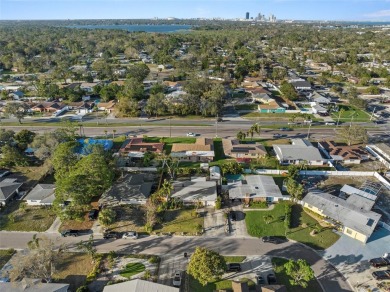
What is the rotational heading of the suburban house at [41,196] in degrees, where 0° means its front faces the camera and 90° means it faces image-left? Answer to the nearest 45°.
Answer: approximately 0°

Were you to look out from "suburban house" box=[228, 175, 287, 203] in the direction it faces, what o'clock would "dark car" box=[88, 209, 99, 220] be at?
The dark car is roughly at 2 o'clock from the suburban house.

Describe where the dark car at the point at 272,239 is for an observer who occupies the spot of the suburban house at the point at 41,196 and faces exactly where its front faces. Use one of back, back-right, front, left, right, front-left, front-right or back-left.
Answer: front-left

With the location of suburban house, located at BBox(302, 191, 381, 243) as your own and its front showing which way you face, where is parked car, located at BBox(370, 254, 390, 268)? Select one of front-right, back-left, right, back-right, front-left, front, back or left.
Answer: left

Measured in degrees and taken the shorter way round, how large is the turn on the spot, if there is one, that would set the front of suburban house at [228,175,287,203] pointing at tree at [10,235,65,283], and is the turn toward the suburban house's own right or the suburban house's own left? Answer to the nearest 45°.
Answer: approximately 45° to the suburban house's own right

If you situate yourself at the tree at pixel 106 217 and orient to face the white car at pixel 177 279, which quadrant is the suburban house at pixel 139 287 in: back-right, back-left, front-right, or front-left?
front-right

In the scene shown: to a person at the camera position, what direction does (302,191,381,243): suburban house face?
facing the viewer and to the left of the viewer

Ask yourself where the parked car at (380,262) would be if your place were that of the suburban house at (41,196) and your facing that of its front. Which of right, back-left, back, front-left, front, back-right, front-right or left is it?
front-left

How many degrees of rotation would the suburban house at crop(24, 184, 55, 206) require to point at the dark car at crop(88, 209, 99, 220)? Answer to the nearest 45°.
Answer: approximately 45° to its left

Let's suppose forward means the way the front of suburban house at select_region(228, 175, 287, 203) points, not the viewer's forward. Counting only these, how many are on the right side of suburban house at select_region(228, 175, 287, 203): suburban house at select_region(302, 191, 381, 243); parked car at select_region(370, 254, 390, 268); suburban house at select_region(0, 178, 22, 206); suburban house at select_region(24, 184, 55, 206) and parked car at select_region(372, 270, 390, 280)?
2

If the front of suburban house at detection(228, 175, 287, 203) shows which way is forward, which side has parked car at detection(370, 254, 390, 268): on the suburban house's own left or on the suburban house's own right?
on the suburban house's own left

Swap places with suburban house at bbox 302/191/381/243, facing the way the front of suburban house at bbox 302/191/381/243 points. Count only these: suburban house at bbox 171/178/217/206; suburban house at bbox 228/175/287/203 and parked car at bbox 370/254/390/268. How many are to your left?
1

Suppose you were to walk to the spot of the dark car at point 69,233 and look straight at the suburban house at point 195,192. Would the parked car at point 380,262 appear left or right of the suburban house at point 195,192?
right

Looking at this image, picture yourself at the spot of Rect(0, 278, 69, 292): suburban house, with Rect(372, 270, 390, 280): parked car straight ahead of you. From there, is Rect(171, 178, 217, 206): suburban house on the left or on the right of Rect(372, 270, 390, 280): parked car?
left

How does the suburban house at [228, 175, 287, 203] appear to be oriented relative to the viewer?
toward the camera

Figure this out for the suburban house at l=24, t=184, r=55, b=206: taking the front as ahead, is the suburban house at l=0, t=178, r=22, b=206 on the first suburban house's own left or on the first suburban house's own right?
on the first suburban house's own right

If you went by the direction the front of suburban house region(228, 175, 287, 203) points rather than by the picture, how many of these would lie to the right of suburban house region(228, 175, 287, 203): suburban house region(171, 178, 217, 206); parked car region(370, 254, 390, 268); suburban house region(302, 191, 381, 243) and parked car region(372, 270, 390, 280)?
1

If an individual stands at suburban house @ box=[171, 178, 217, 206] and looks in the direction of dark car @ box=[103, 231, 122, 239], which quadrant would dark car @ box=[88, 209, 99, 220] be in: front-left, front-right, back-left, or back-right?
front-right
